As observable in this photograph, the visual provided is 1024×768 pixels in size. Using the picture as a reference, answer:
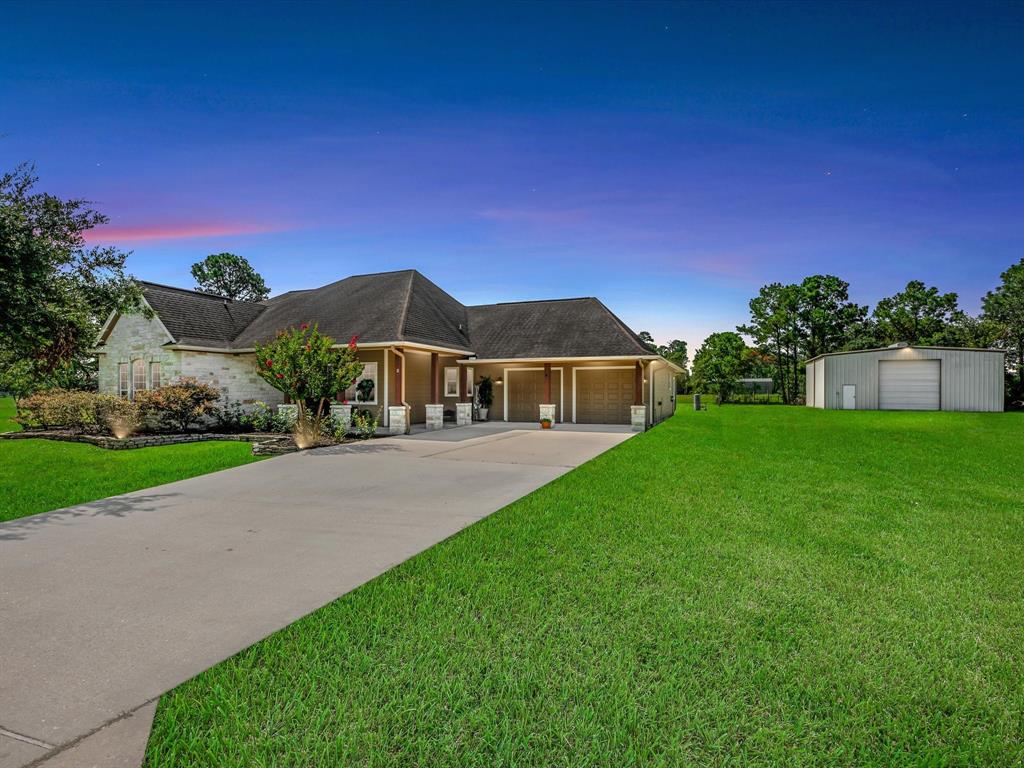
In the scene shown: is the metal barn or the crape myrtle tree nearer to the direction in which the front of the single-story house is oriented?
the crape myrtle tree

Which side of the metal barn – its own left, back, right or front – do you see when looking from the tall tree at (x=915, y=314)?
back

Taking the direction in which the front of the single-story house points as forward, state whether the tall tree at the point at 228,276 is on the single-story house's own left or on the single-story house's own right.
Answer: on the single-story house's own right

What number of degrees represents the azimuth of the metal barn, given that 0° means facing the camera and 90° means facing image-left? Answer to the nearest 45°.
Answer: approximately 0°

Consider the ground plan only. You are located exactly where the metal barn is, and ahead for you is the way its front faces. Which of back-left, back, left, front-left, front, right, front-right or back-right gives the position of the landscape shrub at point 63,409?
front-right

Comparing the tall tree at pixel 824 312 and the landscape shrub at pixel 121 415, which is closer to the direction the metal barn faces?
the landscape shrub

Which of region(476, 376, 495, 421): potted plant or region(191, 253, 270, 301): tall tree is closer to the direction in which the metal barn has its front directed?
the potted plant

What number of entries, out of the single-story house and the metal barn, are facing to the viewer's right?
0

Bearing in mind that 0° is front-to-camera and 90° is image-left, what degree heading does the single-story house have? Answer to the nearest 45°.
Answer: approximately 45°
